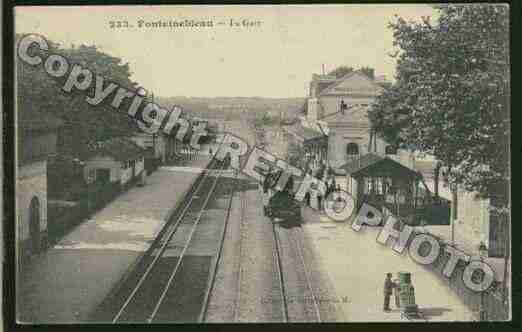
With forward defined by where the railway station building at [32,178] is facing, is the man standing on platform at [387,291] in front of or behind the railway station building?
in front

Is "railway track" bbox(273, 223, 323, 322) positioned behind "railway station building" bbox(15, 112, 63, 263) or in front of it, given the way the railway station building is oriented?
in front
